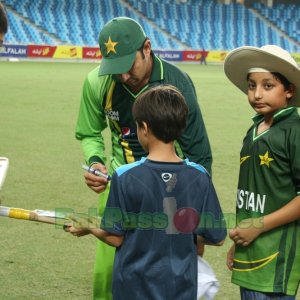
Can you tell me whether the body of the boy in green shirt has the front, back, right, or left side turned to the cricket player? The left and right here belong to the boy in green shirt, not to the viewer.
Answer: right

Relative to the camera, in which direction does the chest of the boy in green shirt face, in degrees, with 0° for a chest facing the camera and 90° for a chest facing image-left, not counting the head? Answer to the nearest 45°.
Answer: approximately 45°

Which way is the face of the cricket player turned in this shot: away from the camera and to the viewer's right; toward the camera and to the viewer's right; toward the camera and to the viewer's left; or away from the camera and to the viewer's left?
toward the camera and to the viewer's left
